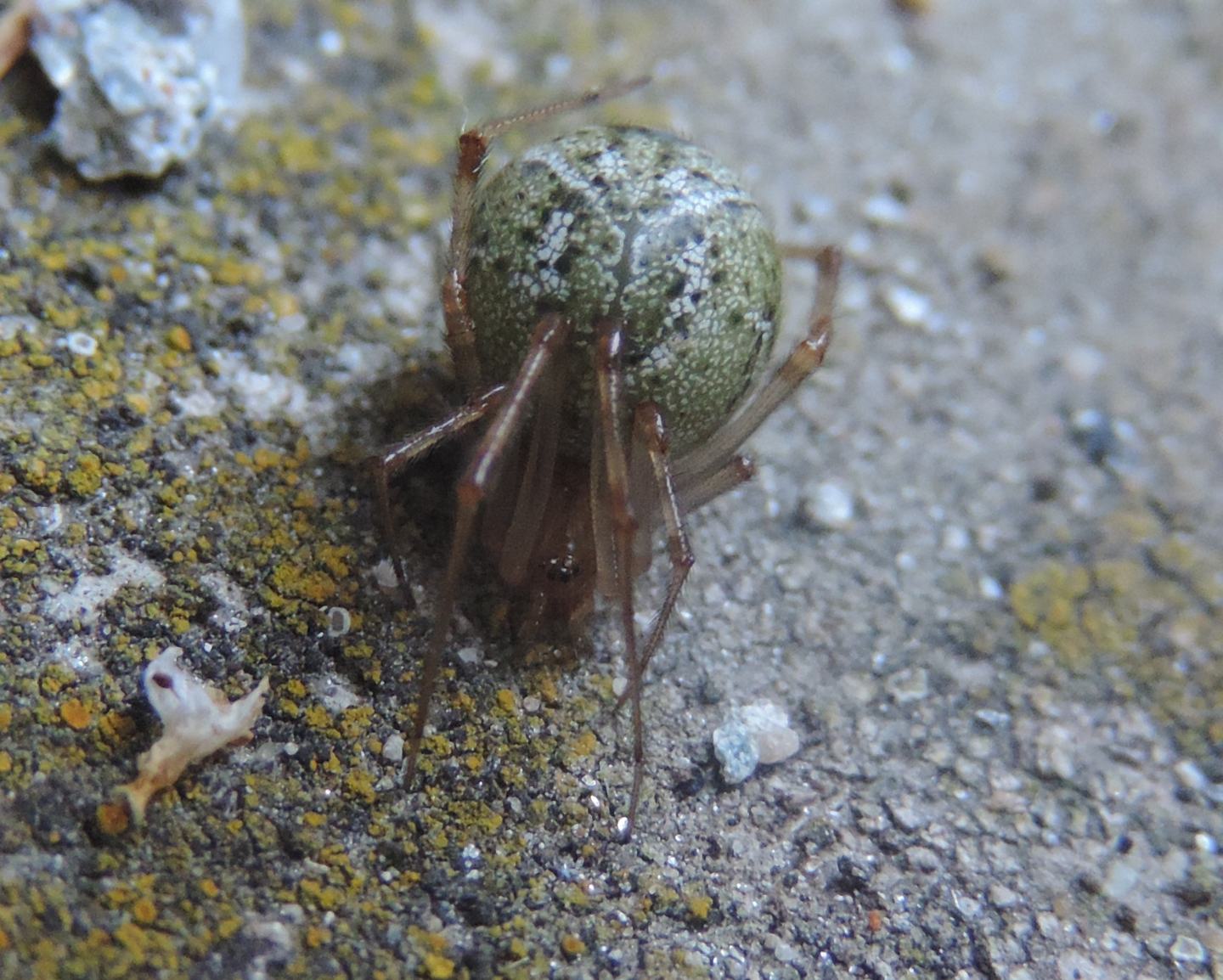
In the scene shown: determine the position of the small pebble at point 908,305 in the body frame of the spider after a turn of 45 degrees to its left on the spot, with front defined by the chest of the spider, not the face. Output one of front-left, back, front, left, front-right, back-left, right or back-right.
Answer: left

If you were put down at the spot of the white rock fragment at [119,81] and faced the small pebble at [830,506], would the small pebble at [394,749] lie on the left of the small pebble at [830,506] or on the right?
right

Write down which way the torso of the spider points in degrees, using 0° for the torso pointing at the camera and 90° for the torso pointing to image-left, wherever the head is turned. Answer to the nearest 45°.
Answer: approximately 0°

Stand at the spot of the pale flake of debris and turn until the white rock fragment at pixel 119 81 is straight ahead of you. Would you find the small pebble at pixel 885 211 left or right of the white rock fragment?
right
